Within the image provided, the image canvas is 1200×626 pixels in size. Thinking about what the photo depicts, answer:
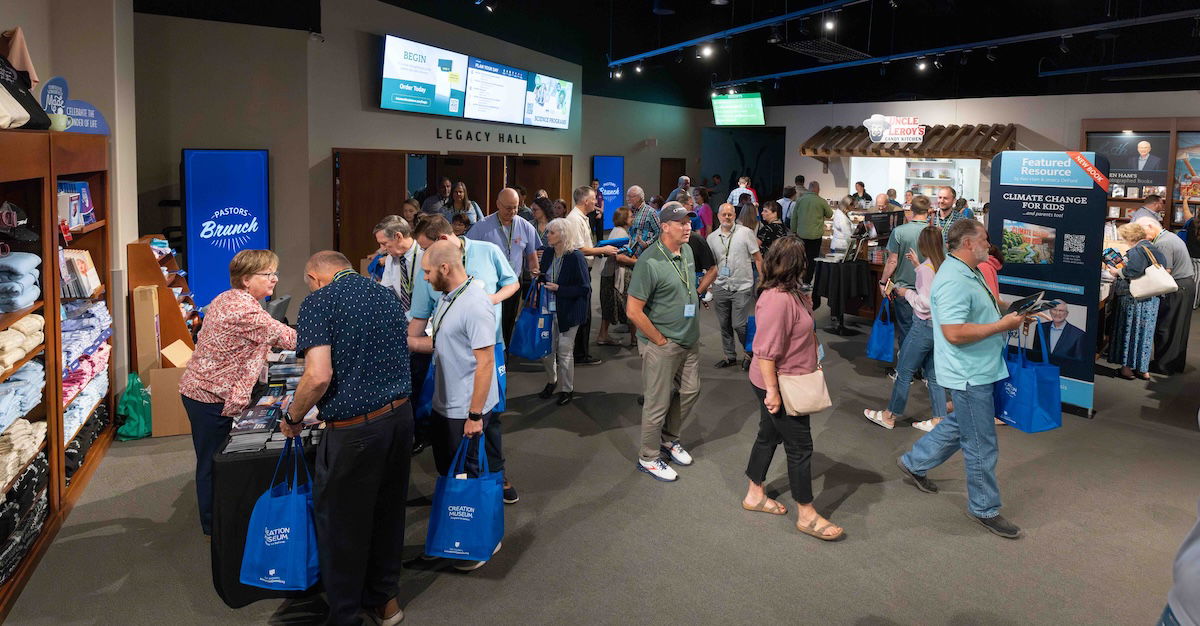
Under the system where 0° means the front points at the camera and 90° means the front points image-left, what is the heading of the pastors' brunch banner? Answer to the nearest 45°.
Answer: approximately 0°

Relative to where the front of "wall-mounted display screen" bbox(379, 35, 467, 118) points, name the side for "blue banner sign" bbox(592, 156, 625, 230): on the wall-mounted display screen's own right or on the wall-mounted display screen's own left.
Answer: on the wall-mounted display screen's own left

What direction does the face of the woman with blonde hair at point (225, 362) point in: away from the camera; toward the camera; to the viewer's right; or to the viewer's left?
to the viewer's right

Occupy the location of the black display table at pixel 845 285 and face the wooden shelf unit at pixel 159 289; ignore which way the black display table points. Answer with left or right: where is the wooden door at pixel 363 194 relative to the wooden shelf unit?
right

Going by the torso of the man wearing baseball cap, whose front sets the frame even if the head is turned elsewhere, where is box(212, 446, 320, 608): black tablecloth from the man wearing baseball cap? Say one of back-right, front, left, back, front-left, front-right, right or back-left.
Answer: right

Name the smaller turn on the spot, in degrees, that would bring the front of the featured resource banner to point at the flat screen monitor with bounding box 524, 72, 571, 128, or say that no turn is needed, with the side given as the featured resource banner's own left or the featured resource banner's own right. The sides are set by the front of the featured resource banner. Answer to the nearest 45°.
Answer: approximately 135° to the featured resource banner's own right

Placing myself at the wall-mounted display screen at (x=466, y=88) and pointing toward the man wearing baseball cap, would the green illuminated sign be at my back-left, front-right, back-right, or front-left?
back-left

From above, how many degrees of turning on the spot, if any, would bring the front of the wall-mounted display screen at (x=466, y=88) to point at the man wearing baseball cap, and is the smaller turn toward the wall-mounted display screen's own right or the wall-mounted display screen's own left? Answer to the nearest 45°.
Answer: approximately 45° to the wall-mounted display screen's own right

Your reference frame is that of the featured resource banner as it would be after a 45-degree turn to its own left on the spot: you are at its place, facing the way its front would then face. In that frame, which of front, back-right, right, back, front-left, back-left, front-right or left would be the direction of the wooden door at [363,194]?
back-right

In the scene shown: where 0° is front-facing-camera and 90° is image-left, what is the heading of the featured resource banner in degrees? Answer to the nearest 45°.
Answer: approximately 0°

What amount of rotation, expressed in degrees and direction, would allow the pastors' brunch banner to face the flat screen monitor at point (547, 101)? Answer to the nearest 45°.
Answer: approximately 135° to its left

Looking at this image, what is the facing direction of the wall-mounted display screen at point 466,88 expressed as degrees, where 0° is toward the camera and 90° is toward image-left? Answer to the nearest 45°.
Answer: approximately 315°
